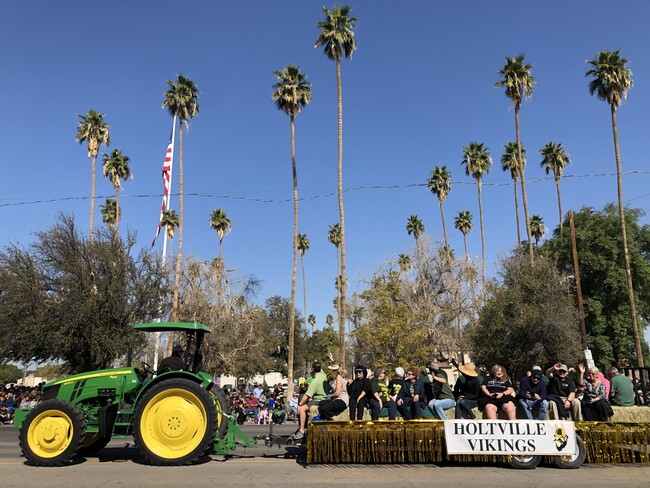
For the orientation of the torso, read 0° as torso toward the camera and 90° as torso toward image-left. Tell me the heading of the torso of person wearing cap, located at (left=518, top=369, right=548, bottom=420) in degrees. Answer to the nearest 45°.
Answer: approximately 0°

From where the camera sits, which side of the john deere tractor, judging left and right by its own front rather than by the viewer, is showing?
left

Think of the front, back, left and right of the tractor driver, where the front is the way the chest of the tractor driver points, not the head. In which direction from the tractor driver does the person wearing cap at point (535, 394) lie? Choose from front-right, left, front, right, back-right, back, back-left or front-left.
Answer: back

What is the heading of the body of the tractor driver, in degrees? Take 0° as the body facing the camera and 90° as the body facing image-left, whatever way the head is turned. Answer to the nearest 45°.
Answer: approximately 90°

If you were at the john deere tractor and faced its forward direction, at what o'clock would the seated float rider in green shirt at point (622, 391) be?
The seated float rider in green shirt is roughly at 6 o'clock from the john deere tractor.

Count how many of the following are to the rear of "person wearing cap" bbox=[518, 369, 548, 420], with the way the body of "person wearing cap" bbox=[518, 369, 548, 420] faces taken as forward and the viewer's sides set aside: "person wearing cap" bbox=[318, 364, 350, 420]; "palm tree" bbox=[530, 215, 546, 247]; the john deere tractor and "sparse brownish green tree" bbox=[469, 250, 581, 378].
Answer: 2

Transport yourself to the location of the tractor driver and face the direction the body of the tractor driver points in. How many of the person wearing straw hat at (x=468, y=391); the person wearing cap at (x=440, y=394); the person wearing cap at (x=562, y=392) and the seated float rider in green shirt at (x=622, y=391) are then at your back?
4

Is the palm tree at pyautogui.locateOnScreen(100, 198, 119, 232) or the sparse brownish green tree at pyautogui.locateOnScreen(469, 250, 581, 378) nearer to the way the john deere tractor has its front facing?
the palm tree
